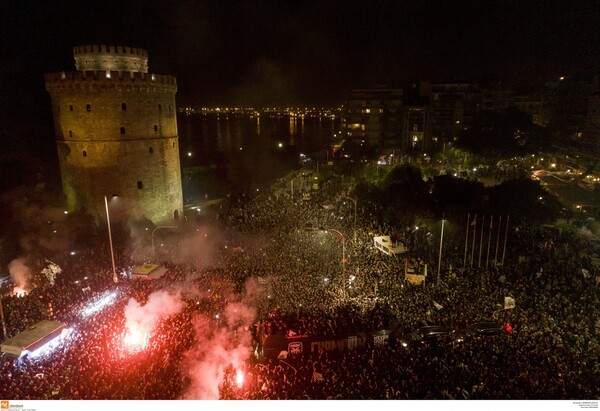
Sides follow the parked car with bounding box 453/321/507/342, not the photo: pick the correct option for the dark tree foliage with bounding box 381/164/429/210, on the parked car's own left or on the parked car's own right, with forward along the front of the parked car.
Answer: on the parked car's own right

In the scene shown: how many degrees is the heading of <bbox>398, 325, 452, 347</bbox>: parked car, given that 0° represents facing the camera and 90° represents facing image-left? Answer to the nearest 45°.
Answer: approximately 45°

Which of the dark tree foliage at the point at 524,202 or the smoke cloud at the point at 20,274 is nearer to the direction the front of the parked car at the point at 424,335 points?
the smoke cloud

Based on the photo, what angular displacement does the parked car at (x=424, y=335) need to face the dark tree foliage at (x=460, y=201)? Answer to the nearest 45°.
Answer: approximately 135° to its right

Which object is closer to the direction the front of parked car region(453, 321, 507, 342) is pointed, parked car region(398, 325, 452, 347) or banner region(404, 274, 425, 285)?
the parked car

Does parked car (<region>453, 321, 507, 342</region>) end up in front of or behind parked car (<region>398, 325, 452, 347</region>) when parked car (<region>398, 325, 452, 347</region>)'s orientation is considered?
behind
